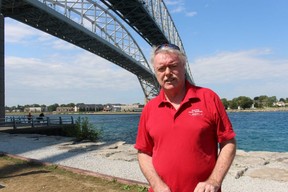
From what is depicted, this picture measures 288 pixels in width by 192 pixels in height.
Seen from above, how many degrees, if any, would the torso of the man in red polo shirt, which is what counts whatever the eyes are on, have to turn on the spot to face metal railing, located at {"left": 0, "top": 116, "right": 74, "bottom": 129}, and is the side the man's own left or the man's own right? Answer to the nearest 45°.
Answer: approximately 135° to the man's own right

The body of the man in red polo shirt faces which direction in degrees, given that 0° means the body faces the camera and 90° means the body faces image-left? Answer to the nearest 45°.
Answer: approximately 0°

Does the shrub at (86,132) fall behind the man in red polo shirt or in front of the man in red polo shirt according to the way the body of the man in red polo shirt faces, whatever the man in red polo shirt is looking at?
behind
